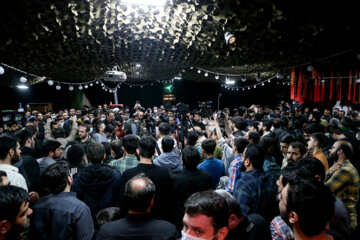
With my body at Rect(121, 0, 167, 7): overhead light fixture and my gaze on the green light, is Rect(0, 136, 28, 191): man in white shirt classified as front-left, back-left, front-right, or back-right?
back-left

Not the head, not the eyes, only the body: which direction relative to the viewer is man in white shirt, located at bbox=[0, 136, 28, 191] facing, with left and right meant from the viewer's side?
facing away from the viewer and to the right of the viewer

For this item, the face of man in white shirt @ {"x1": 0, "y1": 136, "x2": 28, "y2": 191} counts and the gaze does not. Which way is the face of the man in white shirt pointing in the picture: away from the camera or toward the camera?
away from the camera

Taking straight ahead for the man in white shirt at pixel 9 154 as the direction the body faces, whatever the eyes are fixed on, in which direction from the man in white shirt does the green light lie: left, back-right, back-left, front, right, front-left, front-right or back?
front
